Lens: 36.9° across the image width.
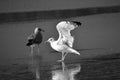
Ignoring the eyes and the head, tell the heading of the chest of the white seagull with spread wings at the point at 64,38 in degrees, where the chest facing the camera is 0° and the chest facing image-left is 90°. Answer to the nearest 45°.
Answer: approximately 90°
